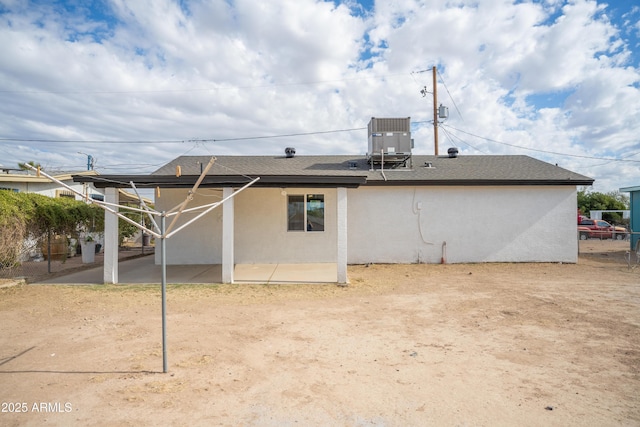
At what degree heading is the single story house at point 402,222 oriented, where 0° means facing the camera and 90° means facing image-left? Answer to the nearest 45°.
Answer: approximately 180°

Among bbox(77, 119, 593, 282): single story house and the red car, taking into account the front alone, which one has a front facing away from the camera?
the single story house

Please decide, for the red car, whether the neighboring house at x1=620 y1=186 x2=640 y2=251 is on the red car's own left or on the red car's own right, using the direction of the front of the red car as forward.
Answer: on the red car's own right

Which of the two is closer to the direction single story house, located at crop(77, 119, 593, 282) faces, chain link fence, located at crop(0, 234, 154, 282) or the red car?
the red car

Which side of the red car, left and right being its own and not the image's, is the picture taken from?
right

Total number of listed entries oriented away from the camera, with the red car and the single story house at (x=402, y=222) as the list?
1
